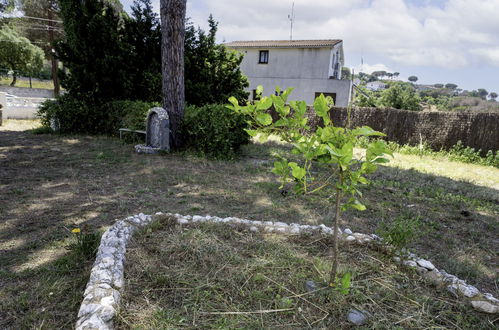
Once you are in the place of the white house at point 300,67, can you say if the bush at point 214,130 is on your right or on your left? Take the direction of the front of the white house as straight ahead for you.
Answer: on your right
